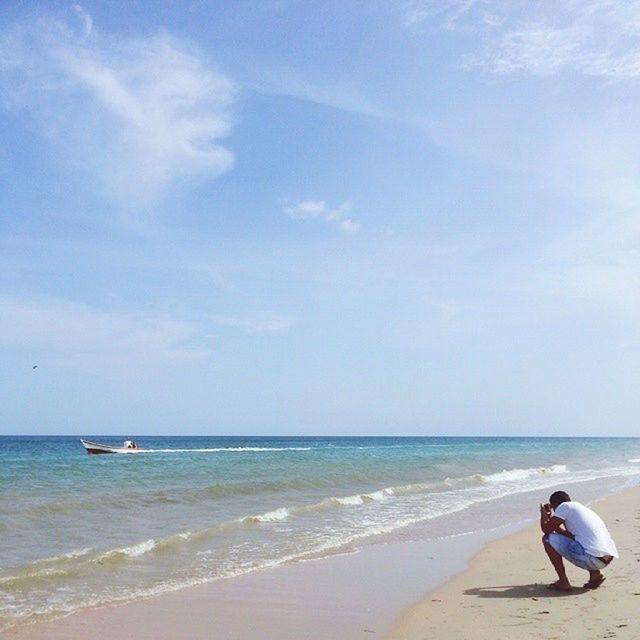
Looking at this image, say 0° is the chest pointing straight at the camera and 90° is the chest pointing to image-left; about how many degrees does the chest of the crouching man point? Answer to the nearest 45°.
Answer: approximately 90°

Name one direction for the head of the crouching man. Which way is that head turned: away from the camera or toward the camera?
away from the camera
